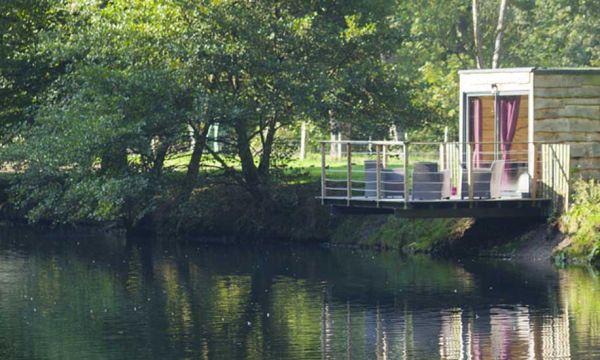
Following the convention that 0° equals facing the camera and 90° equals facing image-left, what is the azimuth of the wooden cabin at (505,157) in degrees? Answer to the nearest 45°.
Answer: approximately 45°

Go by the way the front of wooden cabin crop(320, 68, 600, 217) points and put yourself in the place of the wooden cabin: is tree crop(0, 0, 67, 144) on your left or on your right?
on your right

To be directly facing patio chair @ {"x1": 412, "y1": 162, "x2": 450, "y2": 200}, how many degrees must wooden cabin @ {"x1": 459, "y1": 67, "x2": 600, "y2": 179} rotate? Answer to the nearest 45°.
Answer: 0° — it already faces it
